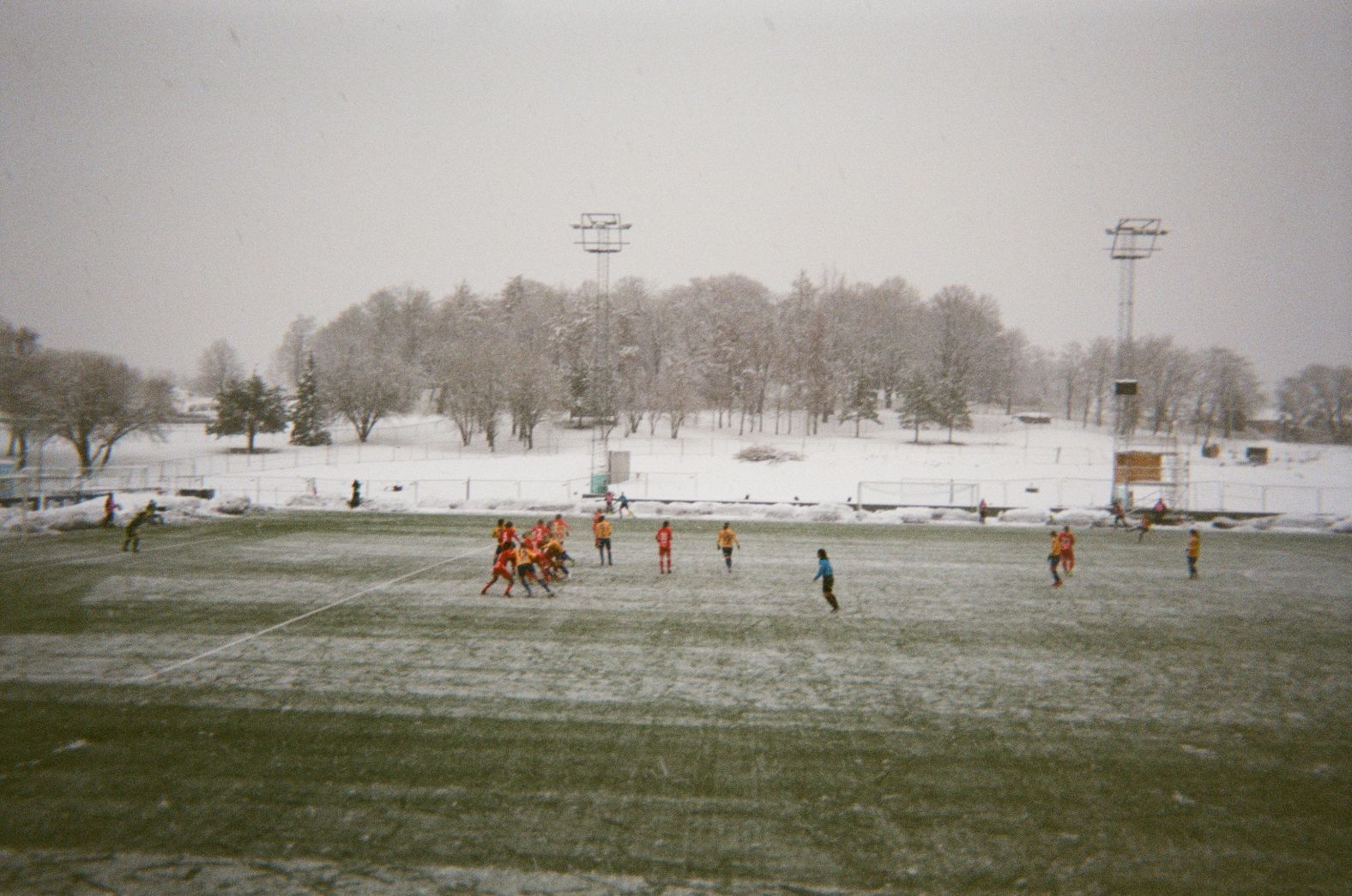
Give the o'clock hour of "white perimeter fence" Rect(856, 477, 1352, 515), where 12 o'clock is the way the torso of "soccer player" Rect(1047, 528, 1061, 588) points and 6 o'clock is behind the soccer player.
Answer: The white perimeter fence is roughly at 3 o'clock from the soccer player.

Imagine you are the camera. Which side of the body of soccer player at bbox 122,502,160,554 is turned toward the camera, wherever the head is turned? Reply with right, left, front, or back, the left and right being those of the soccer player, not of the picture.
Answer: right

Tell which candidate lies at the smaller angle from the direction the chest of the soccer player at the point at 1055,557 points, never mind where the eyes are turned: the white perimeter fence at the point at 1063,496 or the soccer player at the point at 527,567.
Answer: the soccer player

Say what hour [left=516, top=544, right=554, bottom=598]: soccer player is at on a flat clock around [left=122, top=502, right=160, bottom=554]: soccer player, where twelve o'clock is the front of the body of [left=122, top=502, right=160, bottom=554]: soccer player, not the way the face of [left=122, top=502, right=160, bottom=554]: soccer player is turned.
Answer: [left=516, top=544, right=554, bottom=598]: soccer player is roughly at 2 o'clock from [left=122, top=502, right=160, bottom=554]: soccer player.

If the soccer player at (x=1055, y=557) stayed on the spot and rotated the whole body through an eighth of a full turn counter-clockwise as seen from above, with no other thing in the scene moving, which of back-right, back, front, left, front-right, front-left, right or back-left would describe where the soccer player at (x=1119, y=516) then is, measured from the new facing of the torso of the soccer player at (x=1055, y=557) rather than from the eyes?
back-right

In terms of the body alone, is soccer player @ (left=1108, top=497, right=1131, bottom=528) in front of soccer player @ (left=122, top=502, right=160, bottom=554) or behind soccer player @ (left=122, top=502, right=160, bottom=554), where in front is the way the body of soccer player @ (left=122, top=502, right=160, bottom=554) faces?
in front

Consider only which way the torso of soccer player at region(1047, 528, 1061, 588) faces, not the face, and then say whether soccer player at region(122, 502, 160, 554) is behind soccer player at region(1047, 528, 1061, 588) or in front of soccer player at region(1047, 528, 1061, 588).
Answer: in front

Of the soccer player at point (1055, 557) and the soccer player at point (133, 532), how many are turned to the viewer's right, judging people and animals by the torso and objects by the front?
1

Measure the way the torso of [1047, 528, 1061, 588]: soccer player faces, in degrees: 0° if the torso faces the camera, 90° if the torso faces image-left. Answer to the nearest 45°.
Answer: approximately 90°

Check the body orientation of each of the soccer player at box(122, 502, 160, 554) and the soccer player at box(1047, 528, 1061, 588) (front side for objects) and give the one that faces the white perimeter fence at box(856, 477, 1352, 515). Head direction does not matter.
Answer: the soccer player at box(122, 502, 160, 554)
